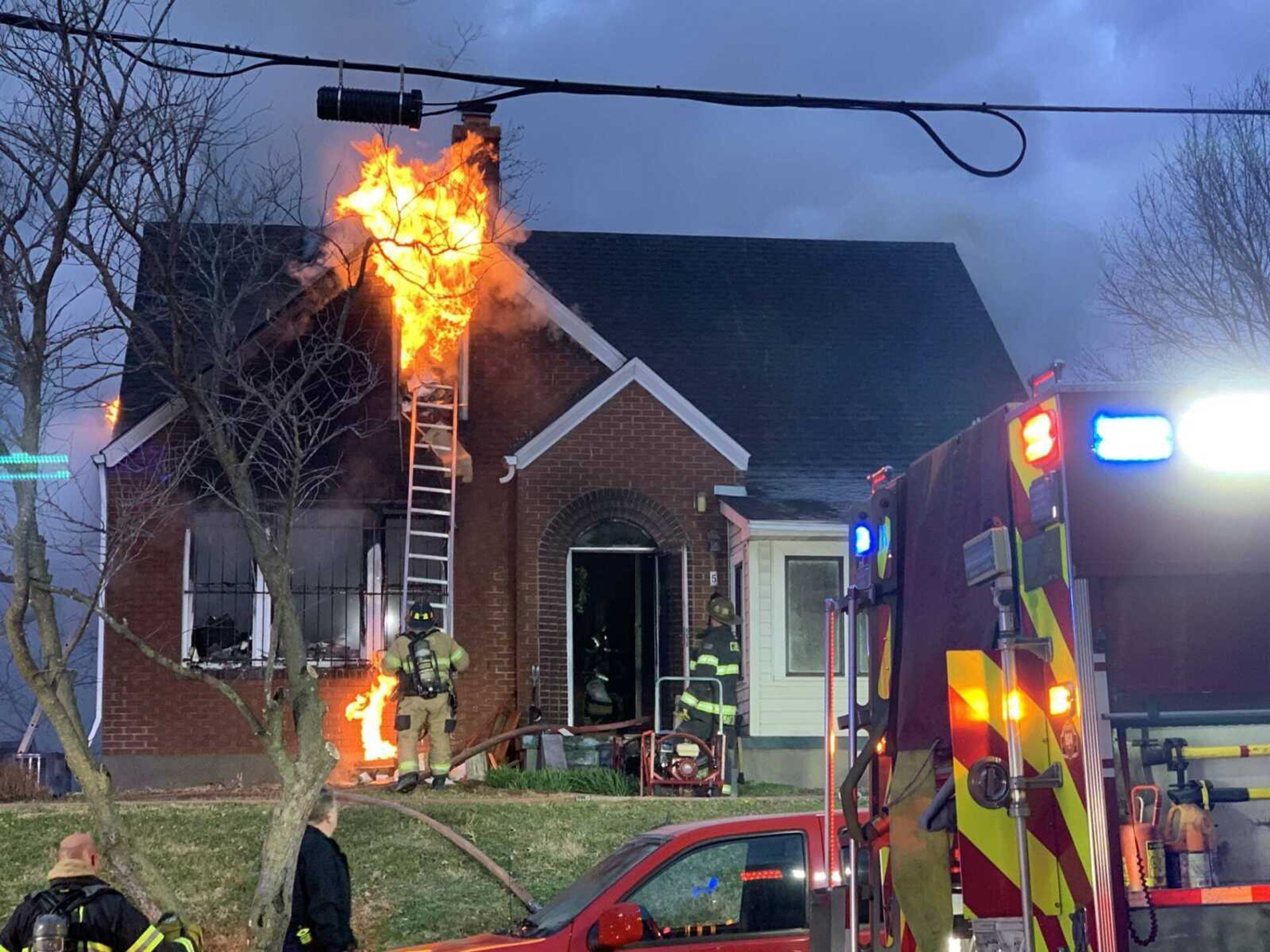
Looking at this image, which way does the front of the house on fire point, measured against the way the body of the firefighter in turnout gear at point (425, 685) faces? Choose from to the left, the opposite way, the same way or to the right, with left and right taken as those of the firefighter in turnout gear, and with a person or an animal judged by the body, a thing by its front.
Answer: the opposite way

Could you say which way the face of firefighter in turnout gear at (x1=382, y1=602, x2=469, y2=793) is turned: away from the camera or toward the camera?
away from the camera

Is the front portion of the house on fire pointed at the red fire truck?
yes

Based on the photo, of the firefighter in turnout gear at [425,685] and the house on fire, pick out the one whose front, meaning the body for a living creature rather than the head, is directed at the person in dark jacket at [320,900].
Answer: the house on fire

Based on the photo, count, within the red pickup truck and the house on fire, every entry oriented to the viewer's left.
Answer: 1

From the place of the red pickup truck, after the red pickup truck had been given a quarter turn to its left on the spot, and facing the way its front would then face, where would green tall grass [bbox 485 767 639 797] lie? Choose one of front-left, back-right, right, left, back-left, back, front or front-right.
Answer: back

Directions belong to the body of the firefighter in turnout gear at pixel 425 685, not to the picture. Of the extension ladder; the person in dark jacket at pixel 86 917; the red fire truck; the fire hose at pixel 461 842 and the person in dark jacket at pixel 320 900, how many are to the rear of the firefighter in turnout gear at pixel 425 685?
4

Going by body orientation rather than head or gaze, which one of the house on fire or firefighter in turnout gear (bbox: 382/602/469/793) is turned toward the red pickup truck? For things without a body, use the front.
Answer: the house on fire

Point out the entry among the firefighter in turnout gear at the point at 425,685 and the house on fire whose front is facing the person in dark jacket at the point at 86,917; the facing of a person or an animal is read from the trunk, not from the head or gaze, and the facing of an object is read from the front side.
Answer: the house on fire

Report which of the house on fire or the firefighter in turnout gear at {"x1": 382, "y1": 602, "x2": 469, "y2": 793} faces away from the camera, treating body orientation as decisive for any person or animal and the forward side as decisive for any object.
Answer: the firefighter in turnout gear

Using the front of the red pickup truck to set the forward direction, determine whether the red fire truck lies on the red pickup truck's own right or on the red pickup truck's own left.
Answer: on the red pickup truck's own left

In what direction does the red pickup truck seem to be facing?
to the viewer's left

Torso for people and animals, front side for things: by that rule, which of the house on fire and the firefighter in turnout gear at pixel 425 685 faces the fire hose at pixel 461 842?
the house on fire

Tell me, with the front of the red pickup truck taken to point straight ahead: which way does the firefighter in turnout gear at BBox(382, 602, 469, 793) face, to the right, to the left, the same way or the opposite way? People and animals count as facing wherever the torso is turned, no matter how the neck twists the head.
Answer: to the right

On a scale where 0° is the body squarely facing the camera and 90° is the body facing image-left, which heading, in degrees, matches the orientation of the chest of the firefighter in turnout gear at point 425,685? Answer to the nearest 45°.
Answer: approximately 180°
